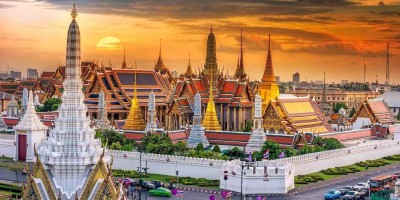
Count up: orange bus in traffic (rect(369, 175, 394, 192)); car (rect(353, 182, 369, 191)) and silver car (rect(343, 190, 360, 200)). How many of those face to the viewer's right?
0

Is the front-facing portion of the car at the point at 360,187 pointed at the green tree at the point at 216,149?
no

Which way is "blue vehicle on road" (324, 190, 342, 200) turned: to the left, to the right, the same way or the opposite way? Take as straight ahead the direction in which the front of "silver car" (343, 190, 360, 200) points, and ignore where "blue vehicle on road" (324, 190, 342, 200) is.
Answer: the same way

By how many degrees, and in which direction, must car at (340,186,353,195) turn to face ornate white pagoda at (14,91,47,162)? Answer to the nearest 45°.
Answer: approximately 45° to its right

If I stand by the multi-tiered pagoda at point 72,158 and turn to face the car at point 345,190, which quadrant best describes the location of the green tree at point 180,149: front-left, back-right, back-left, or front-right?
front-left

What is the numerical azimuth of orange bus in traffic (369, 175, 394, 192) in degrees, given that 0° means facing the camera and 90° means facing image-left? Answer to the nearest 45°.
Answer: approximately 45°

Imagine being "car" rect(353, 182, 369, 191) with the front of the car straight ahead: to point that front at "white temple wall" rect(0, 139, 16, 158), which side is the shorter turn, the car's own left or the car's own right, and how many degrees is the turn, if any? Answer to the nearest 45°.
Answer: approximately 45° to the car's own right

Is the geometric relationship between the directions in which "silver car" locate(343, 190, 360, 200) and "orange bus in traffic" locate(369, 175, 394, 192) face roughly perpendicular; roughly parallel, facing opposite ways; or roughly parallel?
roughly parallel

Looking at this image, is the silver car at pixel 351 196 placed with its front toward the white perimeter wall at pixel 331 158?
no

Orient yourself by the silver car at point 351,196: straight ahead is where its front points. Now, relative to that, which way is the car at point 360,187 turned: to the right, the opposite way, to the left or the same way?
the same way

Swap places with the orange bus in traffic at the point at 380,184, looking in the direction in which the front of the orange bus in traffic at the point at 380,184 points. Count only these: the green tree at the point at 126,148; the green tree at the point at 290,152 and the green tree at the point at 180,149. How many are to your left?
0
